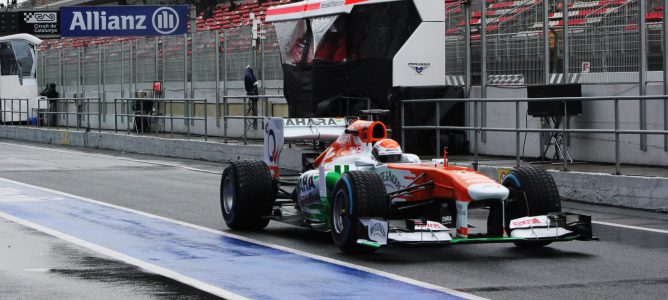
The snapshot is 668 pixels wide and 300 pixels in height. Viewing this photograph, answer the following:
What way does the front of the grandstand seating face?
toward the camera

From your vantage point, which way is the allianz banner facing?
toward the camera

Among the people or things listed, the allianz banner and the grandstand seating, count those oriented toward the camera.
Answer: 2

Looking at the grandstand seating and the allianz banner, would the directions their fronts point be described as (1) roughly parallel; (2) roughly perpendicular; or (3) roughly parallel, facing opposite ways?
roughly parallel

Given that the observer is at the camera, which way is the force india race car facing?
facing the viewer and to the right of the viewer

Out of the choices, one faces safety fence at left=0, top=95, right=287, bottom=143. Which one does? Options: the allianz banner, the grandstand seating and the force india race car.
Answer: the allianz banner

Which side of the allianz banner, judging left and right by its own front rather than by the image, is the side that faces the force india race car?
front

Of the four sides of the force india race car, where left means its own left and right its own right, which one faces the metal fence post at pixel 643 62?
left

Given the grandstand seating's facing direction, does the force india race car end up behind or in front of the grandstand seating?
in front
